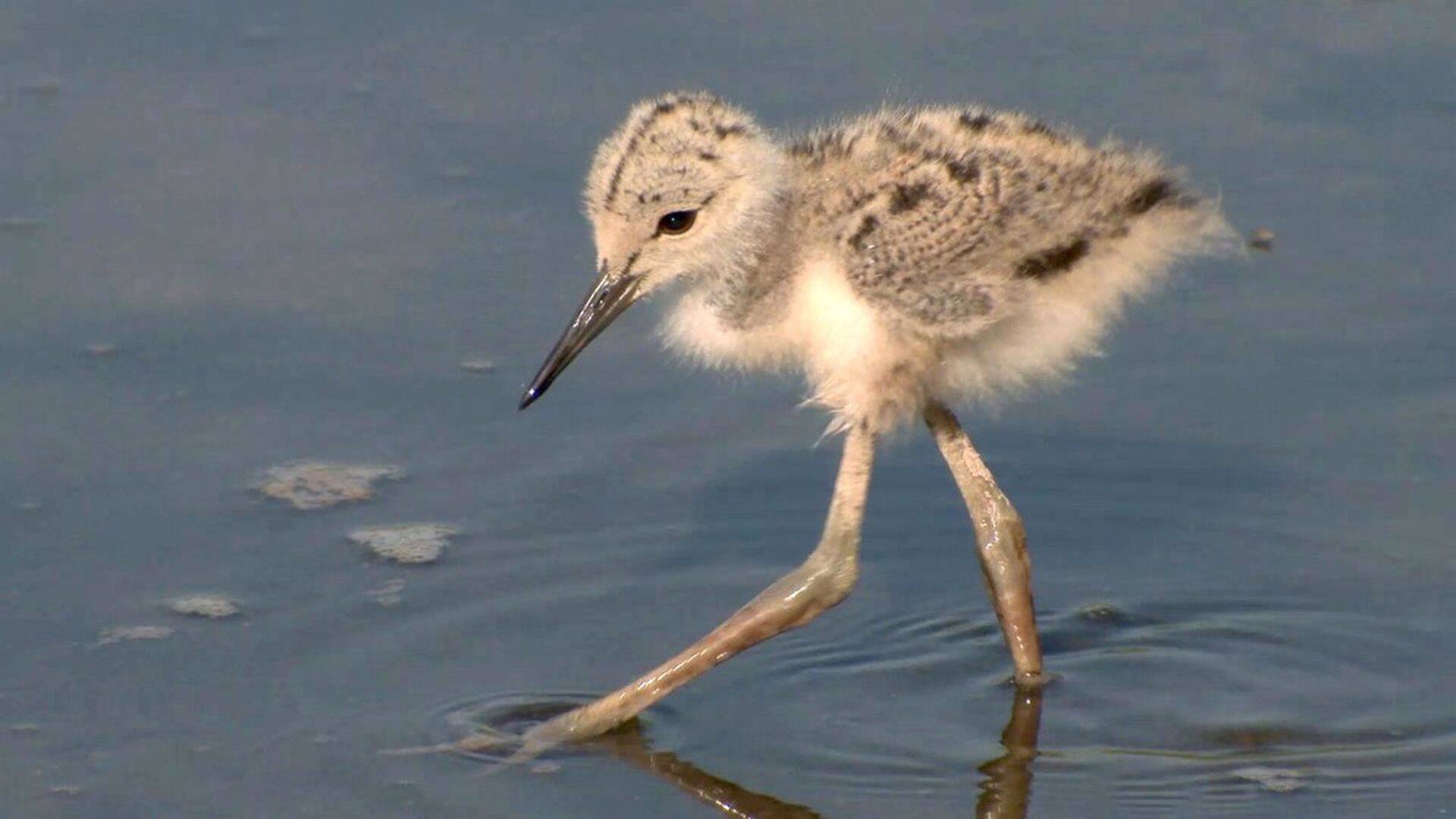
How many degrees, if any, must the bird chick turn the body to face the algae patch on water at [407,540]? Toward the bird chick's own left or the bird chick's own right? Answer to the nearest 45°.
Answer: approximately 45° to the bird chick's own right

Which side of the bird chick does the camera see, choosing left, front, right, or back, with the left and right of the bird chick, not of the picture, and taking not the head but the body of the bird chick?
left

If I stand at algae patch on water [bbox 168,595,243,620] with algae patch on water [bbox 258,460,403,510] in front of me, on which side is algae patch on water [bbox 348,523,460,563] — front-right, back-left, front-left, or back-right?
front-right

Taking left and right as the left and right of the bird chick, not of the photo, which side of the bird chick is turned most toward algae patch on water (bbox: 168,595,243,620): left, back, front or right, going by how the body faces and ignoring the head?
front

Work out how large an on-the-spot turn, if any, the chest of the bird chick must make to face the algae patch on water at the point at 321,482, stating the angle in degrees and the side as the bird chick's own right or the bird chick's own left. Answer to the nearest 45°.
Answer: approximately 45° to the bird chick's own right
